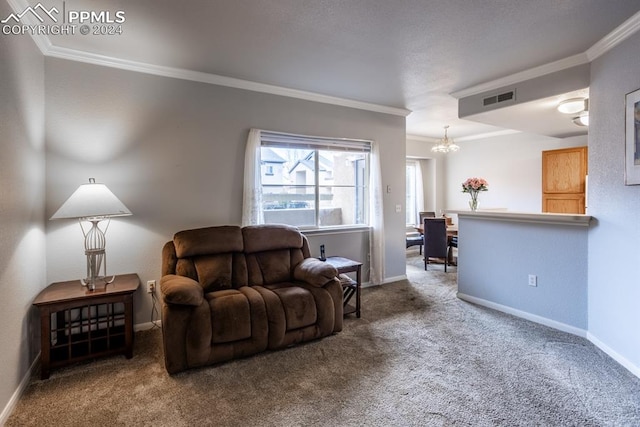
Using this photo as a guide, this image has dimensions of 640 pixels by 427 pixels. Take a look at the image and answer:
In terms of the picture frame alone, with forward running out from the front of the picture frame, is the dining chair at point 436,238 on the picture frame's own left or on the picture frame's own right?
on the picture frame's own right

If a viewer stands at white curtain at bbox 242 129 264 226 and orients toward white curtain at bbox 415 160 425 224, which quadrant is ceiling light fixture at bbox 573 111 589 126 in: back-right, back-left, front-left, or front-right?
front-right

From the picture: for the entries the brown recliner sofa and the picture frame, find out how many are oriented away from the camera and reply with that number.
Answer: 0

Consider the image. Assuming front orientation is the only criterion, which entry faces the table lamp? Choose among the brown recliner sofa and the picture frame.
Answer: the picture frame

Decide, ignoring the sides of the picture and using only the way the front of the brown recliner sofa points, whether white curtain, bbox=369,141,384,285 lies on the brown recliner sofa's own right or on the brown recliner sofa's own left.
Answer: on the brown recliner sofa's own left

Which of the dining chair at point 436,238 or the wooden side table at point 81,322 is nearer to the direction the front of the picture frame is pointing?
the wooden side table

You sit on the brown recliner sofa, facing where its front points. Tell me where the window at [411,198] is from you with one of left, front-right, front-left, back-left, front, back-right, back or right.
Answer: left

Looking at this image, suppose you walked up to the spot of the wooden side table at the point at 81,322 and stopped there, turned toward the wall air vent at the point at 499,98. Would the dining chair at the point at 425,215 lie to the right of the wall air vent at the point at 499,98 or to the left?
left

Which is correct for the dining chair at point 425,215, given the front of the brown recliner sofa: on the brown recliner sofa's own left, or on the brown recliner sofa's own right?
on the brown recliner sofa's own left

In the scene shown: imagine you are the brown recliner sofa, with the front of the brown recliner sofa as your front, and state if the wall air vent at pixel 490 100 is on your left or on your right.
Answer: on your left

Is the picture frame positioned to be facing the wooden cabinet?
no

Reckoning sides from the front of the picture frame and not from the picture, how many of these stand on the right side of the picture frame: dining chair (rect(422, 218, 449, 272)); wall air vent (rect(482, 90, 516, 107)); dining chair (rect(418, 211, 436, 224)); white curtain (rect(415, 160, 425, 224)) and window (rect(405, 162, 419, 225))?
5

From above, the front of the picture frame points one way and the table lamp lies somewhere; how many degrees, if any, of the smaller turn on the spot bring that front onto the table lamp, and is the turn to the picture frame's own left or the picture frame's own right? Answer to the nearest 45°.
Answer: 0° — it already faces it

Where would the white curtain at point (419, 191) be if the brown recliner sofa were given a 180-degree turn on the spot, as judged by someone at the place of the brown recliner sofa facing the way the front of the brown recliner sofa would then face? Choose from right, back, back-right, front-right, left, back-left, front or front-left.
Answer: right

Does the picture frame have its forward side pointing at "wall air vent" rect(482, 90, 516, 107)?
no

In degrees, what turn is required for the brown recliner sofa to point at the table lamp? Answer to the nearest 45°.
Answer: approximately 135° to its right

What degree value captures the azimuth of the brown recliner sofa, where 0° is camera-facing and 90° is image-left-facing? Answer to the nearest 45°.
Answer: approximately 315°

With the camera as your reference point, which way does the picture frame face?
facing the viewer and to the left of the viewer

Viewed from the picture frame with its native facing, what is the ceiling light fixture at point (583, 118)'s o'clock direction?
The ceiling light fixture is roughly at 4 o'clock from the picture frame.

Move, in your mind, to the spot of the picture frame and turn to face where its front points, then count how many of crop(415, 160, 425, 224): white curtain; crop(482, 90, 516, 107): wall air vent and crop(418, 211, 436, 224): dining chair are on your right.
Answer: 3
